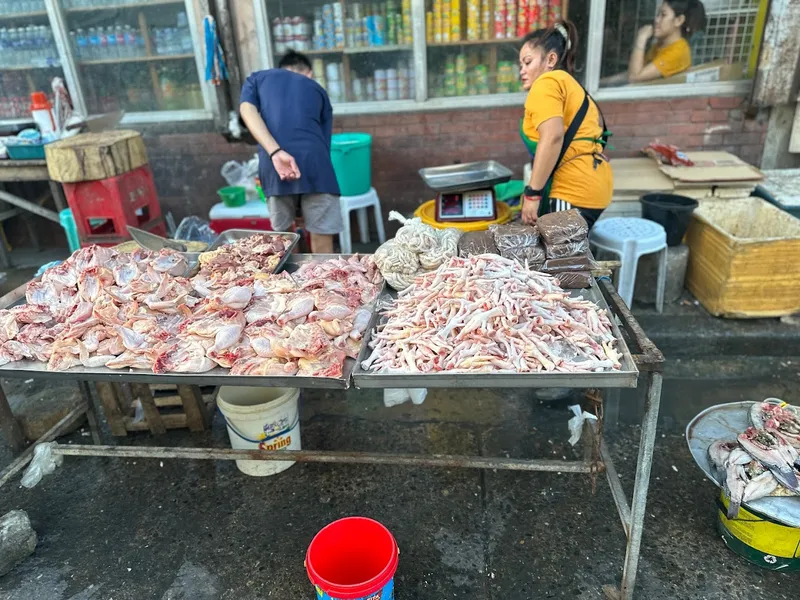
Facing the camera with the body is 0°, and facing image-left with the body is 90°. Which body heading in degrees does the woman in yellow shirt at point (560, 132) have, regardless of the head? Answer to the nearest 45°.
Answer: approximately 90°

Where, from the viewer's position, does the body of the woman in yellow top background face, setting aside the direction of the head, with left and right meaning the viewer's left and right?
facing to the left of the viewer

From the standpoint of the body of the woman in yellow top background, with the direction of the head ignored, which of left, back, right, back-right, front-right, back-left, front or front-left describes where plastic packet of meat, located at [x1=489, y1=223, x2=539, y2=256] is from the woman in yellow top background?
left

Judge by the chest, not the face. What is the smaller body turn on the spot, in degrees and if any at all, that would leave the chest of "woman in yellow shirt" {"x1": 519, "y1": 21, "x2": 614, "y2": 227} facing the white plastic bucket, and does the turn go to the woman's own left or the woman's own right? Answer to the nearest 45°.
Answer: approximately 45° to the woman's own left

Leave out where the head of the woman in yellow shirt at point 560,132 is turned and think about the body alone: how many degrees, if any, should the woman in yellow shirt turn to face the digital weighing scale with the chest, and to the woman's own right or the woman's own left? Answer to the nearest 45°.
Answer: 0° — they already face it

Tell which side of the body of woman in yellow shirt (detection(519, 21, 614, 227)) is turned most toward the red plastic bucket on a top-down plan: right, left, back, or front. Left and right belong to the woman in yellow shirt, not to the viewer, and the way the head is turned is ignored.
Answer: left

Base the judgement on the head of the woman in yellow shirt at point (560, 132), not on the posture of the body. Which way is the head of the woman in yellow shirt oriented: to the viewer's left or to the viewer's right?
to the viewer's left

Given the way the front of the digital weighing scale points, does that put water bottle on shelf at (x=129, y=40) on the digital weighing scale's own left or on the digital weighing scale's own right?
on the digital weighing scale's own right

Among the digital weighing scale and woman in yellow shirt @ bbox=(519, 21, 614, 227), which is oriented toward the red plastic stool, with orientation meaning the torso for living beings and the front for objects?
the woman in yellow shirt

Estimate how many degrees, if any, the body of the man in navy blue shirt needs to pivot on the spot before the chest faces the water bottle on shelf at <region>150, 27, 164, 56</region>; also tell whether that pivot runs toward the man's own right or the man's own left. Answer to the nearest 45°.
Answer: approximately 45° to the man's own left

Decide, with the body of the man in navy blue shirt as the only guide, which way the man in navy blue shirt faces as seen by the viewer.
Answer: away from the camera

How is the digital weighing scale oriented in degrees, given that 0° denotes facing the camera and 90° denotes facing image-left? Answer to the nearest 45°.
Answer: approximately 0°

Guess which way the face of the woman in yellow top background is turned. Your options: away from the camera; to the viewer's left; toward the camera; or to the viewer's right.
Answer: to the viewer's left

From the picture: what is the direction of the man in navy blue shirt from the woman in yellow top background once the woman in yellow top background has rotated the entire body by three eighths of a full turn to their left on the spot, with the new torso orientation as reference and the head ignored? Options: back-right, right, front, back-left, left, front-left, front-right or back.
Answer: right
